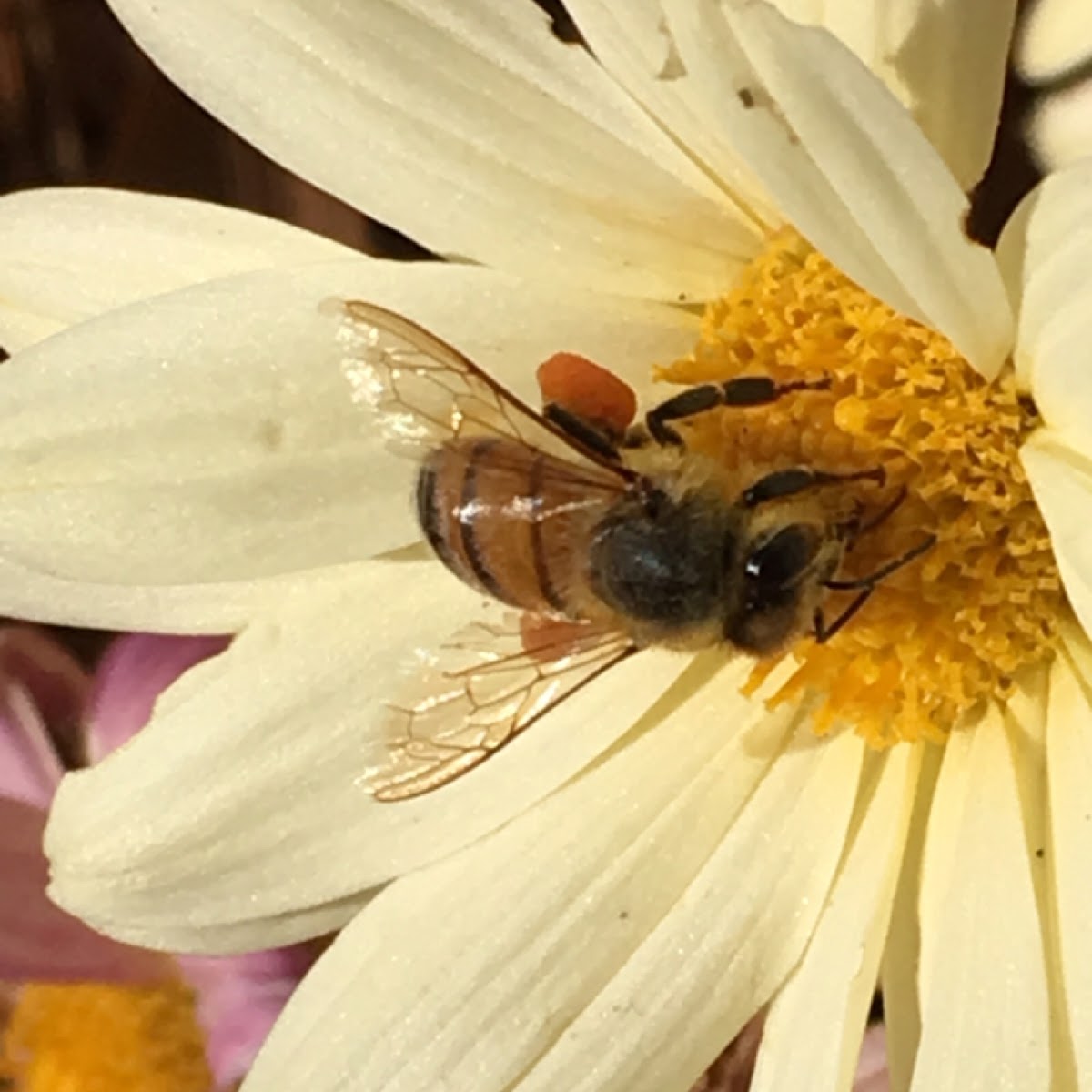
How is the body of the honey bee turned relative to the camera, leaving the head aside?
to the viewer's right
